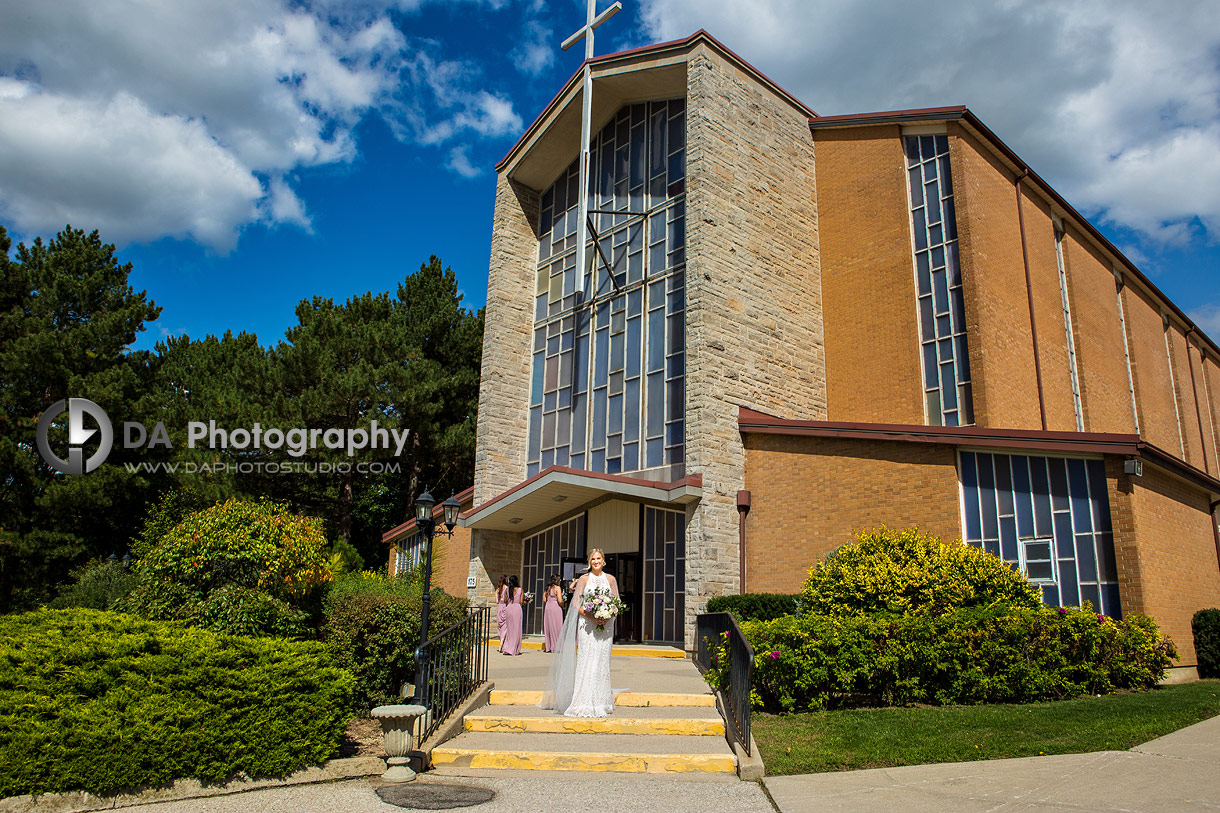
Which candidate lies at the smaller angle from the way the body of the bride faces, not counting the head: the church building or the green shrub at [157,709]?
the green shrub

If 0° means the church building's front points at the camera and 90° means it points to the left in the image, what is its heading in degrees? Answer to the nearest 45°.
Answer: approximately 45°

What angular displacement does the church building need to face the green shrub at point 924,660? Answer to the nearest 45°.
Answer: approximately 45° to its left

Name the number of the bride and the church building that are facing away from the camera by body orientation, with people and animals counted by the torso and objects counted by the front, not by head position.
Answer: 0

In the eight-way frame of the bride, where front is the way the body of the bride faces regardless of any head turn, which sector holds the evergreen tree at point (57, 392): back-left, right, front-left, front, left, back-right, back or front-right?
back-right

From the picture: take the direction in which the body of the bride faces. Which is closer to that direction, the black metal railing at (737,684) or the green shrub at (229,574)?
the black metal railing

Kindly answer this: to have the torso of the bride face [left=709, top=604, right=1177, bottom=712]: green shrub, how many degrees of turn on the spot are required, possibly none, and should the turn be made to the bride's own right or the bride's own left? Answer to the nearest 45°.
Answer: approximately 90° to the bride's own left

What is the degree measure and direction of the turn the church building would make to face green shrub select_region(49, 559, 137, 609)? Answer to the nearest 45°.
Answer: approximately 45° to its right

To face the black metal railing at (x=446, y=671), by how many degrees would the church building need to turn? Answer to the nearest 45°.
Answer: approximately 45° to its left

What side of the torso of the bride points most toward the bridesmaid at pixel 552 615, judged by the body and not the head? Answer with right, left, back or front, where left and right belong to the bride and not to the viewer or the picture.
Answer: back

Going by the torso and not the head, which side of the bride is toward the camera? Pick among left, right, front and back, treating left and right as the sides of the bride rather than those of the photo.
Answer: front

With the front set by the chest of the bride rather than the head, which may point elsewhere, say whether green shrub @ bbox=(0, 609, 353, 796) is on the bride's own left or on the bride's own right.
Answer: on the bride's own right
